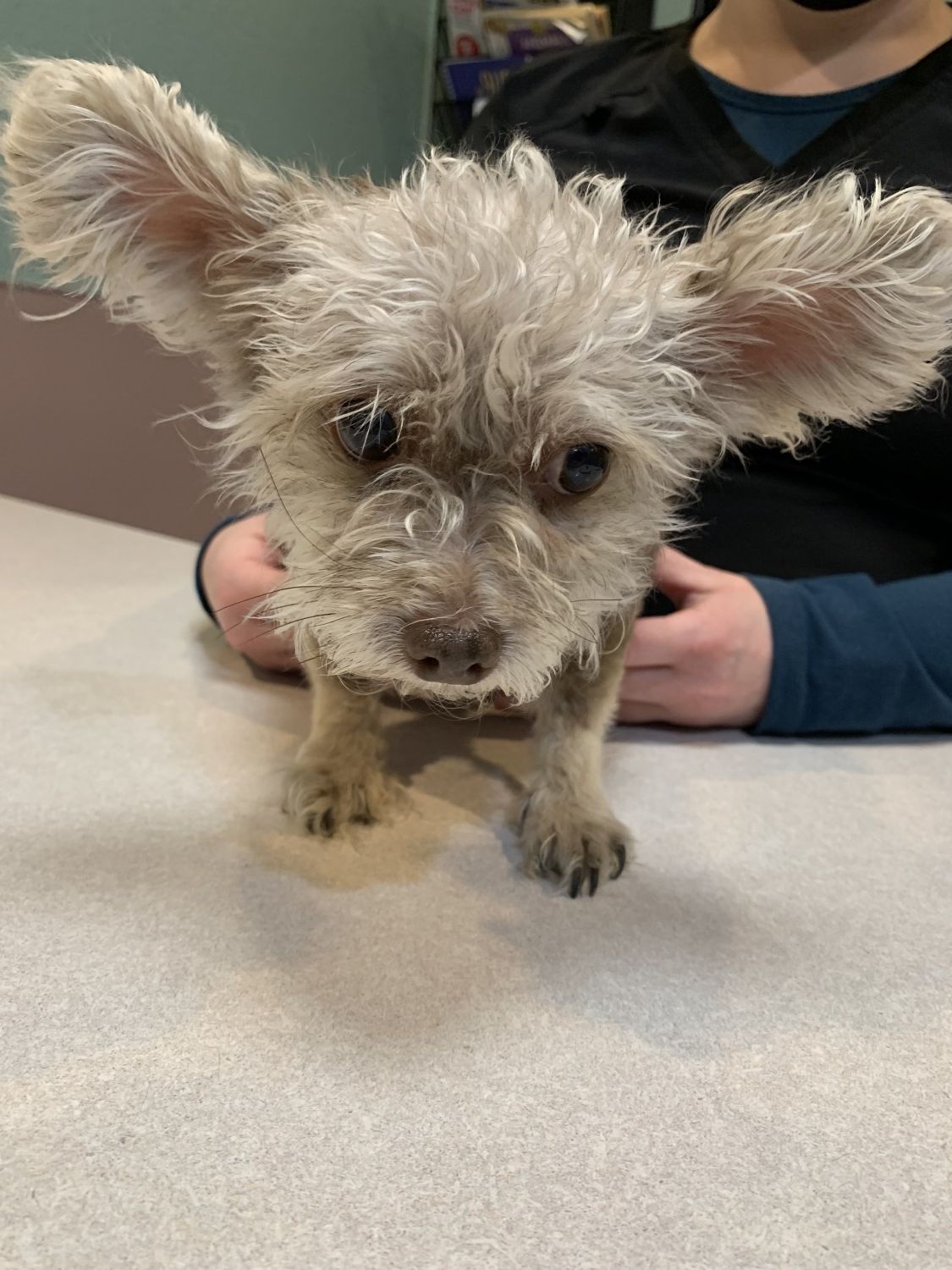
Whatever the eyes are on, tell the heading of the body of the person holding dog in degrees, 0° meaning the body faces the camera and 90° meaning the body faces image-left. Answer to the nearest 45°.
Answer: approximately 0°

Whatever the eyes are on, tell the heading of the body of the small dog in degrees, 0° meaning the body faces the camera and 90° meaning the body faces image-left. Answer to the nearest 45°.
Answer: approximately 0°
